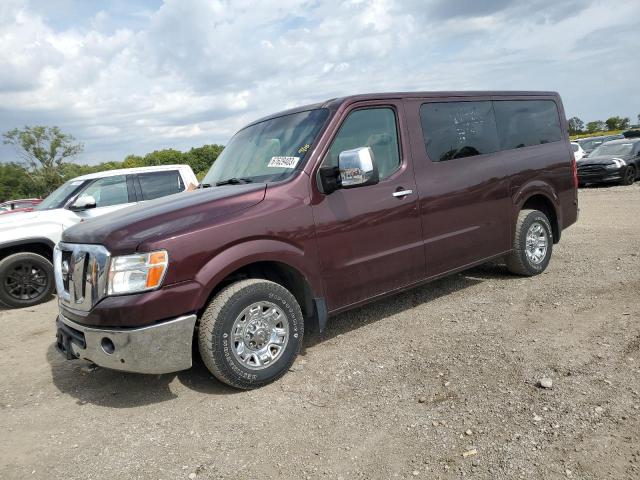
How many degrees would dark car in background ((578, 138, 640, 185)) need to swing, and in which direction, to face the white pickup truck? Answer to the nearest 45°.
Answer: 0° — it already faces it

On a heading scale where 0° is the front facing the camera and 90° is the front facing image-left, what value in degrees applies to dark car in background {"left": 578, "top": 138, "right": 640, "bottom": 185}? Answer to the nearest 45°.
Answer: approximately 45°

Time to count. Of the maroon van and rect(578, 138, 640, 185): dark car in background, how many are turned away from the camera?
0

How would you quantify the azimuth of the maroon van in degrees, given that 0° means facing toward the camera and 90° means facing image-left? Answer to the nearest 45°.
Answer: approximately 45°

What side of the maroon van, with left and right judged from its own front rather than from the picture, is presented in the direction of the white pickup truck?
right

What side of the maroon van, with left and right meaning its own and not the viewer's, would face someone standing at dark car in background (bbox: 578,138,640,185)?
back
